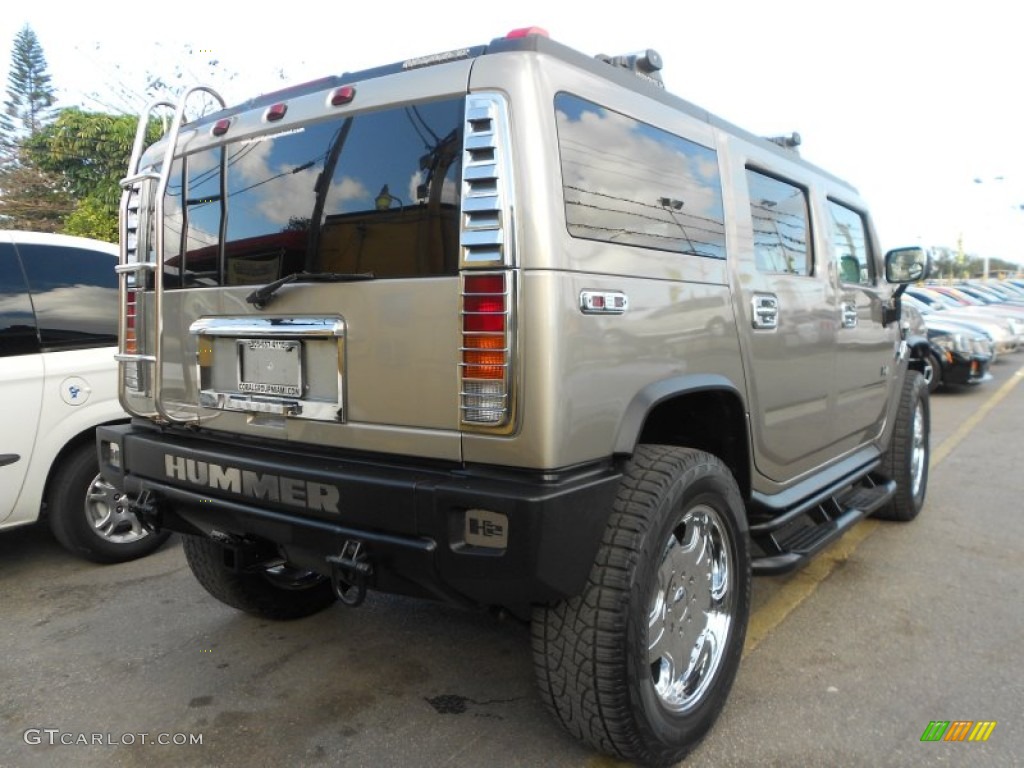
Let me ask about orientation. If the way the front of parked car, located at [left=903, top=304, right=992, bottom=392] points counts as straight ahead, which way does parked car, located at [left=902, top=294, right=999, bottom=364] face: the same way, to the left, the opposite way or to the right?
the same way

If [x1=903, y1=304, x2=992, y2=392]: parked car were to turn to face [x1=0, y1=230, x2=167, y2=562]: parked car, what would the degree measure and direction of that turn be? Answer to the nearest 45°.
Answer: approximately 45° to its right

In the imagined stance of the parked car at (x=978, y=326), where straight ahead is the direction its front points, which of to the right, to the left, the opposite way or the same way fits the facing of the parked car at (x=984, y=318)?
the same way

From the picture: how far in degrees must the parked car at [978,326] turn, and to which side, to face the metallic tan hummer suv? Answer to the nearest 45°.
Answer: approximately 45° to its right

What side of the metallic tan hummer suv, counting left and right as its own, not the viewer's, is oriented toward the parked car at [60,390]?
left

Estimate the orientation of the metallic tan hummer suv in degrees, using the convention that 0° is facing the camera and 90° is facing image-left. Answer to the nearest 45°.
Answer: approximately 225°

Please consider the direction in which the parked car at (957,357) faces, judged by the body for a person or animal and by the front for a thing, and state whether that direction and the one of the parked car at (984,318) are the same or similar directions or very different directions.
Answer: same or similar directions

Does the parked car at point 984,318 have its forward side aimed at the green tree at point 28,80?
no

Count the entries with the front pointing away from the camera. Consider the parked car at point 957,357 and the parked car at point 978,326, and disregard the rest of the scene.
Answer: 0

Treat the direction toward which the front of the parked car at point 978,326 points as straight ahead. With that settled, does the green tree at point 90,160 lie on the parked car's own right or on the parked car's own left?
on the parked car's own right
